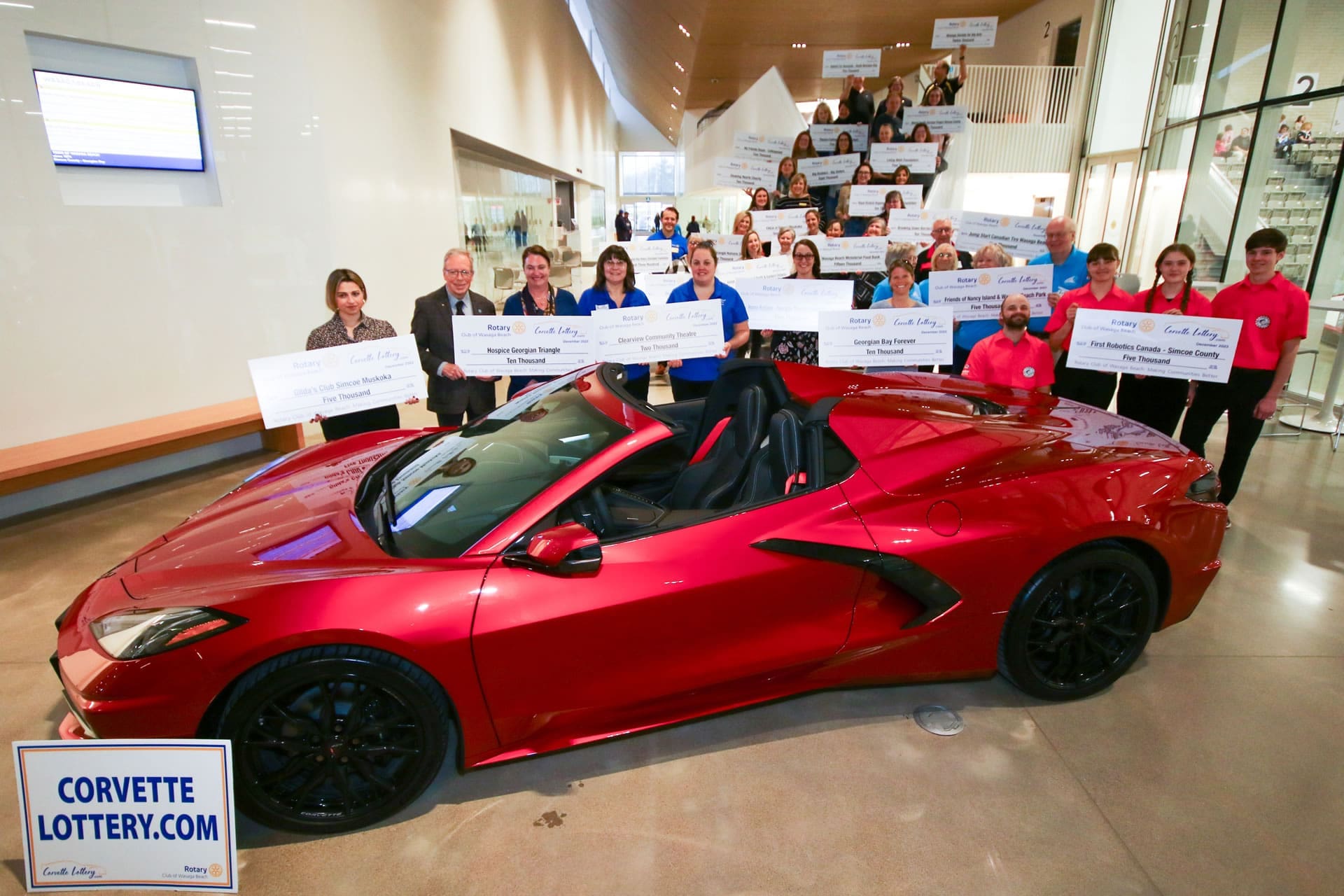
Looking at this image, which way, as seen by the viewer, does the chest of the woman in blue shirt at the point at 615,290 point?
toward the camera

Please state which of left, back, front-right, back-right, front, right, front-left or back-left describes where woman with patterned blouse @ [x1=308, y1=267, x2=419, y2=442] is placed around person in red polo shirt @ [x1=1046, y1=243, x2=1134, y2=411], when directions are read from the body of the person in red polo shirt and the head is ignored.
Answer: front-right

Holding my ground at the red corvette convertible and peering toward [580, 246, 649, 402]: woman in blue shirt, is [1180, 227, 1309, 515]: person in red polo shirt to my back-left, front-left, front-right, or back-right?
front-right

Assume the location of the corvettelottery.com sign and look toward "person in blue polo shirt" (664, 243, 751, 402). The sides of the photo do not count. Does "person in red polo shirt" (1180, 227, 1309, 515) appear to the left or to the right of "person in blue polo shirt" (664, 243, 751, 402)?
right

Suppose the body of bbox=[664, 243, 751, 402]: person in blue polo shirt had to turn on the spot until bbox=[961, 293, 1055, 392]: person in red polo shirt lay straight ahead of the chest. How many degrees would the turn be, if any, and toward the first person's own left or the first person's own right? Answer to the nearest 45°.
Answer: approximately 90° to the first person's own left

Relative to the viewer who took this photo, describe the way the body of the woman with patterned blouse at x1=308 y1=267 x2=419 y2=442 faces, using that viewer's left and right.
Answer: facing the viewer

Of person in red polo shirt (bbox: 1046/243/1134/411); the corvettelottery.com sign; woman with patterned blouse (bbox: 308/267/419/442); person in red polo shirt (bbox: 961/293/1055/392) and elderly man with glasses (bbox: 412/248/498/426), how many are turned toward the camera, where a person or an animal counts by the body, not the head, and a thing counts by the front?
5

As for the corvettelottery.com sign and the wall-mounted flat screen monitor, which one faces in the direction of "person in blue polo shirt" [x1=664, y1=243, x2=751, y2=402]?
the wall-mounted flat screen monitor

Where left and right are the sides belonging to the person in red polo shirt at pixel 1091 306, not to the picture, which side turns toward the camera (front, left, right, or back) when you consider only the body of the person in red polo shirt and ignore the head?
front

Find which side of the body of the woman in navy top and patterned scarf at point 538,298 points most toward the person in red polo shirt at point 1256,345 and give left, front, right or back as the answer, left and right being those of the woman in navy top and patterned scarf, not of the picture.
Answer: left

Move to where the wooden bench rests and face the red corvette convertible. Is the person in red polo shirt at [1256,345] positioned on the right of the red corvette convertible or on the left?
left

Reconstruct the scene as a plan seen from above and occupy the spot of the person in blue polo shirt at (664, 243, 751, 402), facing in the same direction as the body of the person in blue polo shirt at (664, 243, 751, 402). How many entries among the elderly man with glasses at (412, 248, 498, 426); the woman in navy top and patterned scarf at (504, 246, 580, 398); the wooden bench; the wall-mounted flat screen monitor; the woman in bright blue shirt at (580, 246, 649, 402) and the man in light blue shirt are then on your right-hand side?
5

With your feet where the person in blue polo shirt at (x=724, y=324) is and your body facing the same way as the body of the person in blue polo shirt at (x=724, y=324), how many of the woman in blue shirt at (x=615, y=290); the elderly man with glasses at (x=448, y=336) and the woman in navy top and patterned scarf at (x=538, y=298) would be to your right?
3

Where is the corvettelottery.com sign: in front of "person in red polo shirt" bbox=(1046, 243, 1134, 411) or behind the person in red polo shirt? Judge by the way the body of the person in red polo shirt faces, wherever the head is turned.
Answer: in front

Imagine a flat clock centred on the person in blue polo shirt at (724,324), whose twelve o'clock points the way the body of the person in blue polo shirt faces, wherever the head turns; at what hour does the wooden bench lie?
The wooden bench is roughly at 3 o'clock from the person in blue polo shirt.

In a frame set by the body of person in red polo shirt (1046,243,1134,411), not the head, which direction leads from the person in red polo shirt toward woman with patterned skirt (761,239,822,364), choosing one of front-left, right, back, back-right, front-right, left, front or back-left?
right

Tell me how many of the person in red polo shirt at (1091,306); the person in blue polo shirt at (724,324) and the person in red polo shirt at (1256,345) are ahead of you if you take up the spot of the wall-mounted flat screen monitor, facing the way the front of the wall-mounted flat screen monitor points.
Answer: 3

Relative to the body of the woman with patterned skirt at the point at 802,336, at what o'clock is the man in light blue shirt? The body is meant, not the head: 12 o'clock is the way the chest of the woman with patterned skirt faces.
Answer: The man in light blue shirt is roughly at 9 o'clock from the woman with patterned skirt.
